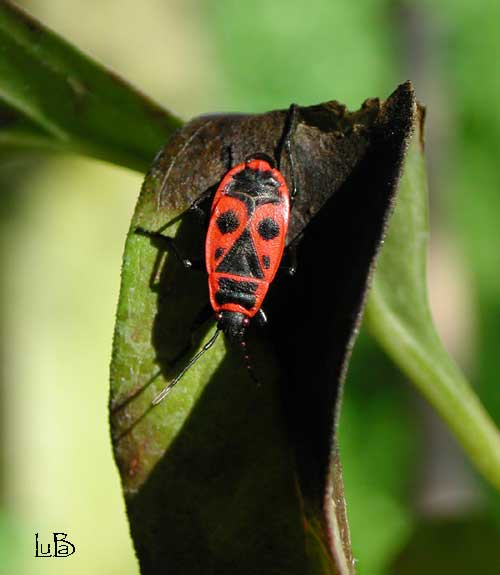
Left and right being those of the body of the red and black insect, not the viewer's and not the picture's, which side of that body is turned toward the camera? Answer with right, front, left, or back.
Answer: front
